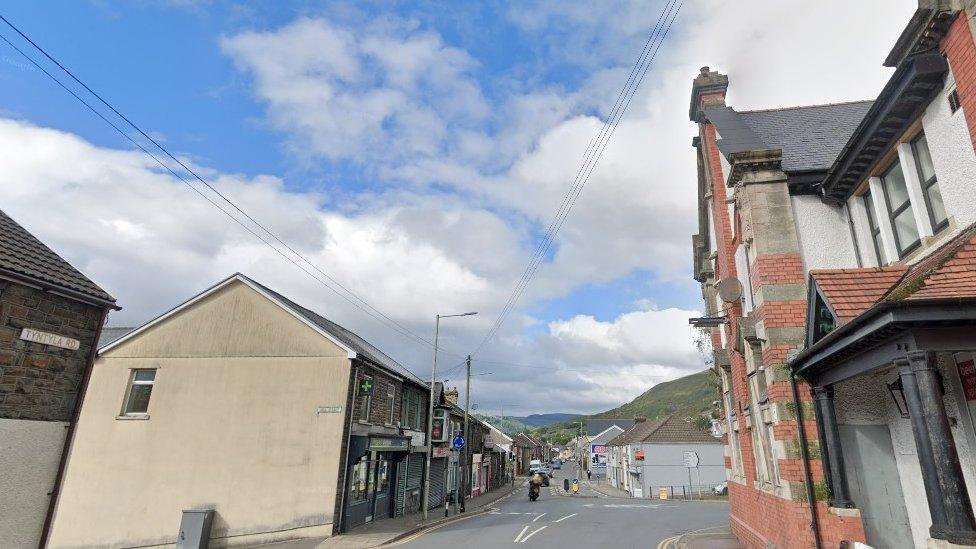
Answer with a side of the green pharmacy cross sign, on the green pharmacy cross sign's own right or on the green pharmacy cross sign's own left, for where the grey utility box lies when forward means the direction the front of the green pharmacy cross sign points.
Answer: on the green pharmacy cross sign's own right

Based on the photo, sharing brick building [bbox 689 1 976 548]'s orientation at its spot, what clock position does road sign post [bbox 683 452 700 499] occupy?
The road sign post is roughly at 4 o'clock from the brick building.

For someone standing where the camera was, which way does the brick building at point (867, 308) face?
facing the viewer and to the left of the viewer

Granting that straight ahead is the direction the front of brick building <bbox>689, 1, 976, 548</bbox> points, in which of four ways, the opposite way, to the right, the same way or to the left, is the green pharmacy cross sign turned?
to the left

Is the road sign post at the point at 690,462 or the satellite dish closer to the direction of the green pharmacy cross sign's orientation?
the satellite dish

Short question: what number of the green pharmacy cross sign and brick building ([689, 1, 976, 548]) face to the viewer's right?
0

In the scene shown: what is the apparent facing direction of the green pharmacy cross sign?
toward the camera

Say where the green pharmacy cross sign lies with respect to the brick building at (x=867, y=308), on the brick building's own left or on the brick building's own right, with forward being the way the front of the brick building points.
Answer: on the brick building's own right

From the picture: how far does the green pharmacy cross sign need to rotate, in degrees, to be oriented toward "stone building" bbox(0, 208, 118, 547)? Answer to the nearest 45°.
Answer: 0° — it already faces it

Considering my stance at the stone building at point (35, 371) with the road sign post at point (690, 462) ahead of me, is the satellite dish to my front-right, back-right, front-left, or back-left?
front-right

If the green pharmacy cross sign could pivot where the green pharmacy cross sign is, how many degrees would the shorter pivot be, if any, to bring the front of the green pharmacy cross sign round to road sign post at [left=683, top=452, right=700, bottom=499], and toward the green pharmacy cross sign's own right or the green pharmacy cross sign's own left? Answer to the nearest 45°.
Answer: approximately 135° to the green pharmacy cross sign's own left

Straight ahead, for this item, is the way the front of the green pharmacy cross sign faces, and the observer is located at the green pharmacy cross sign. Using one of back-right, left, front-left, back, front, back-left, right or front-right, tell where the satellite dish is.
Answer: front-left

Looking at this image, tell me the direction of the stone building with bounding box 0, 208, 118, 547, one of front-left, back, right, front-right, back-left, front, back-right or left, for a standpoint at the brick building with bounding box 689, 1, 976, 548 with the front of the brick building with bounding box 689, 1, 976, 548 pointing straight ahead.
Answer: front
